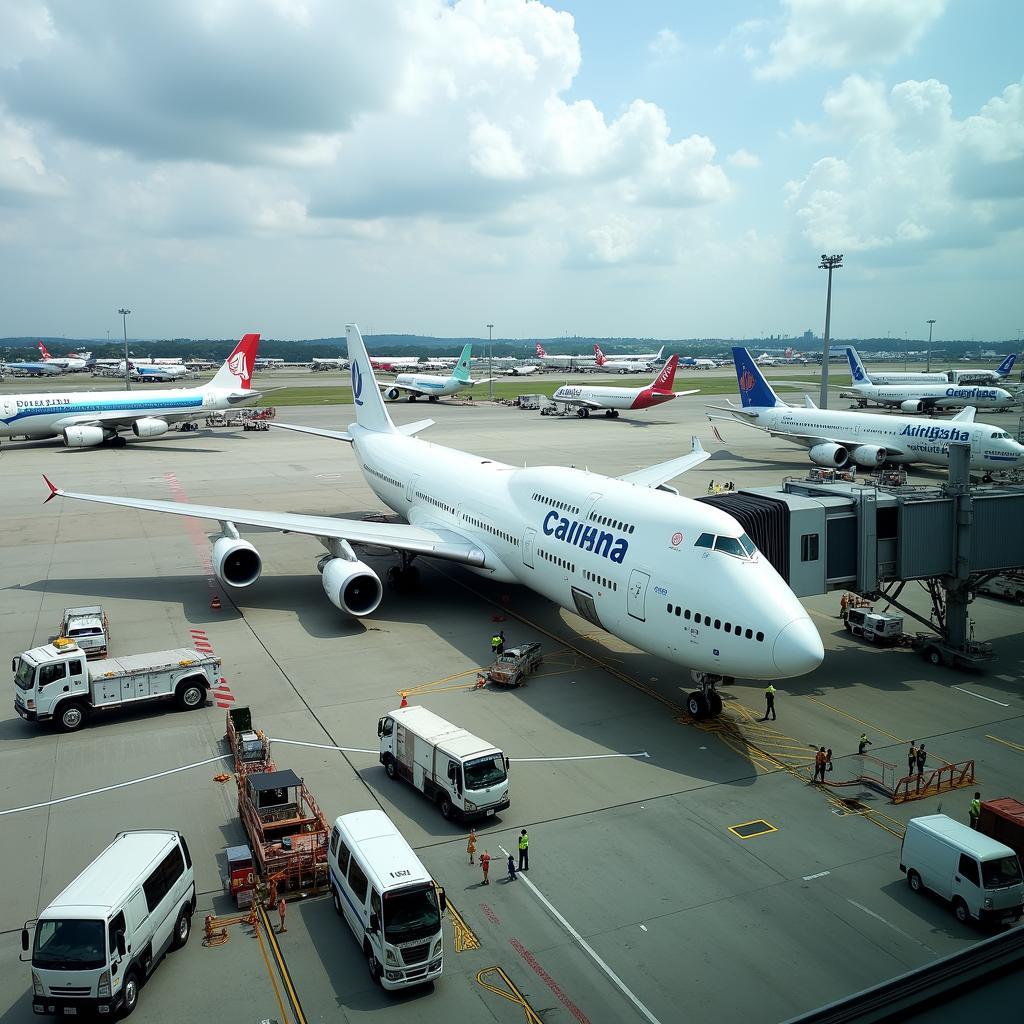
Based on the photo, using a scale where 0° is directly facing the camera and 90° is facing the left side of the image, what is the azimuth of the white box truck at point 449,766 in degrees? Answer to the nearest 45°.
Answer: approximately 315°

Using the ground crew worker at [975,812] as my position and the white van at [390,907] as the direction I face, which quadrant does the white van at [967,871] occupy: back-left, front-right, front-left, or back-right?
front-left

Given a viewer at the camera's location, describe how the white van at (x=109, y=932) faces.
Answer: facing the viewer and to the left of the viewer

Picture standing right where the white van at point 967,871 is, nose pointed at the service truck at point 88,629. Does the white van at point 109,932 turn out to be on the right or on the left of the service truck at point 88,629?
left

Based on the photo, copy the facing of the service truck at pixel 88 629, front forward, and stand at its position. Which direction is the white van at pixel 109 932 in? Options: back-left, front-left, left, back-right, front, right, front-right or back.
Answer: front

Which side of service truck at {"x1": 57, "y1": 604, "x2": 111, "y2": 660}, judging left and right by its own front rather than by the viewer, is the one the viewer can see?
front

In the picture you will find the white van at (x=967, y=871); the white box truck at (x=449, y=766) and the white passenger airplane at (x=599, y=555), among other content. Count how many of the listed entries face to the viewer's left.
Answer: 0

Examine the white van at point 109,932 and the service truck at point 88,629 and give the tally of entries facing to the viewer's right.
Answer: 0

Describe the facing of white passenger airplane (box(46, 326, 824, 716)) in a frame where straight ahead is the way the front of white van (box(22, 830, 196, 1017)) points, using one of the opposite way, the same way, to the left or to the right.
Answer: to the left

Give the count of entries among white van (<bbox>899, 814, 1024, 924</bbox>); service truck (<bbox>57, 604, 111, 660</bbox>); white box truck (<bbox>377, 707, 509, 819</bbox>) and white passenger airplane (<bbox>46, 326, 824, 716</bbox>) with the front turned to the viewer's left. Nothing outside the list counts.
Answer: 0

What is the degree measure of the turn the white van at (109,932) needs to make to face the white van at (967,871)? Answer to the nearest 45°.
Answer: approximately 135° to its left

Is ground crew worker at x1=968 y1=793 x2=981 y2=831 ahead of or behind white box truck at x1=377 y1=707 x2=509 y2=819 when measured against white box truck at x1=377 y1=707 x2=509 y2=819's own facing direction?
ahead

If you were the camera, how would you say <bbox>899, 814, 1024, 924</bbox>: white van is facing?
facing the viewer and to the right of the viewer

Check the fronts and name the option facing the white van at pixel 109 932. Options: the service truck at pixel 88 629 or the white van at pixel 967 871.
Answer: the service truck
